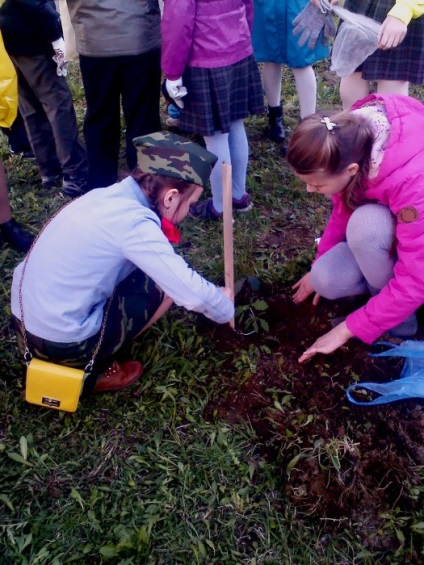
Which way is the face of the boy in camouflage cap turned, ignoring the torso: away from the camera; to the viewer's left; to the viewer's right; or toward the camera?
to the viewer's right

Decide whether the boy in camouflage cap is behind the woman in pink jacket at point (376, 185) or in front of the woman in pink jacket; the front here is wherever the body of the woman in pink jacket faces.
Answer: in front

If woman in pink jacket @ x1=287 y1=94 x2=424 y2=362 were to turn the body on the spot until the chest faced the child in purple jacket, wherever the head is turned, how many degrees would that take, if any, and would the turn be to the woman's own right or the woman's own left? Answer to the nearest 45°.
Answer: approximately 45° to the woman's own right

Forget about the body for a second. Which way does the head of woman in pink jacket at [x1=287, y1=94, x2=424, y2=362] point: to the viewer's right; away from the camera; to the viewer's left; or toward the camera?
to the viewer's left

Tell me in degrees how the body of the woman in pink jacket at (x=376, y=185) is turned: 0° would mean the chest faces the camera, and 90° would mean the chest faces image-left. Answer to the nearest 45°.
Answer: approximately 90°
